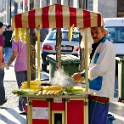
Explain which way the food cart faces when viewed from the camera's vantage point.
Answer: facing the viewer

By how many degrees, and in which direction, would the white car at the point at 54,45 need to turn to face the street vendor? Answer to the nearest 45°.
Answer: approximately 180°

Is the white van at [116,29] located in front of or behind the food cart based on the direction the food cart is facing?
behind

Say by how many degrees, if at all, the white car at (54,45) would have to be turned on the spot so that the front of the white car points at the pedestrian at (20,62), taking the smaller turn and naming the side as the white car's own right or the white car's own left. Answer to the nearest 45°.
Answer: approximately 180°

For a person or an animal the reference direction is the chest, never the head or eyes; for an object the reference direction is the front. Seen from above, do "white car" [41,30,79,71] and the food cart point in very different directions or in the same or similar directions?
very different directions

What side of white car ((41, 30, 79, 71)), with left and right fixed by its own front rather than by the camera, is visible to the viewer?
back

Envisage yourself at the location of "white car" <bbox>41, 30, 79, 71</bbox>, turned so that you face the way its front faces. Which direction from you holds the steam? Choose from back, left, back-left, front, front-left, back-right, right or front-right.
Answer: back
